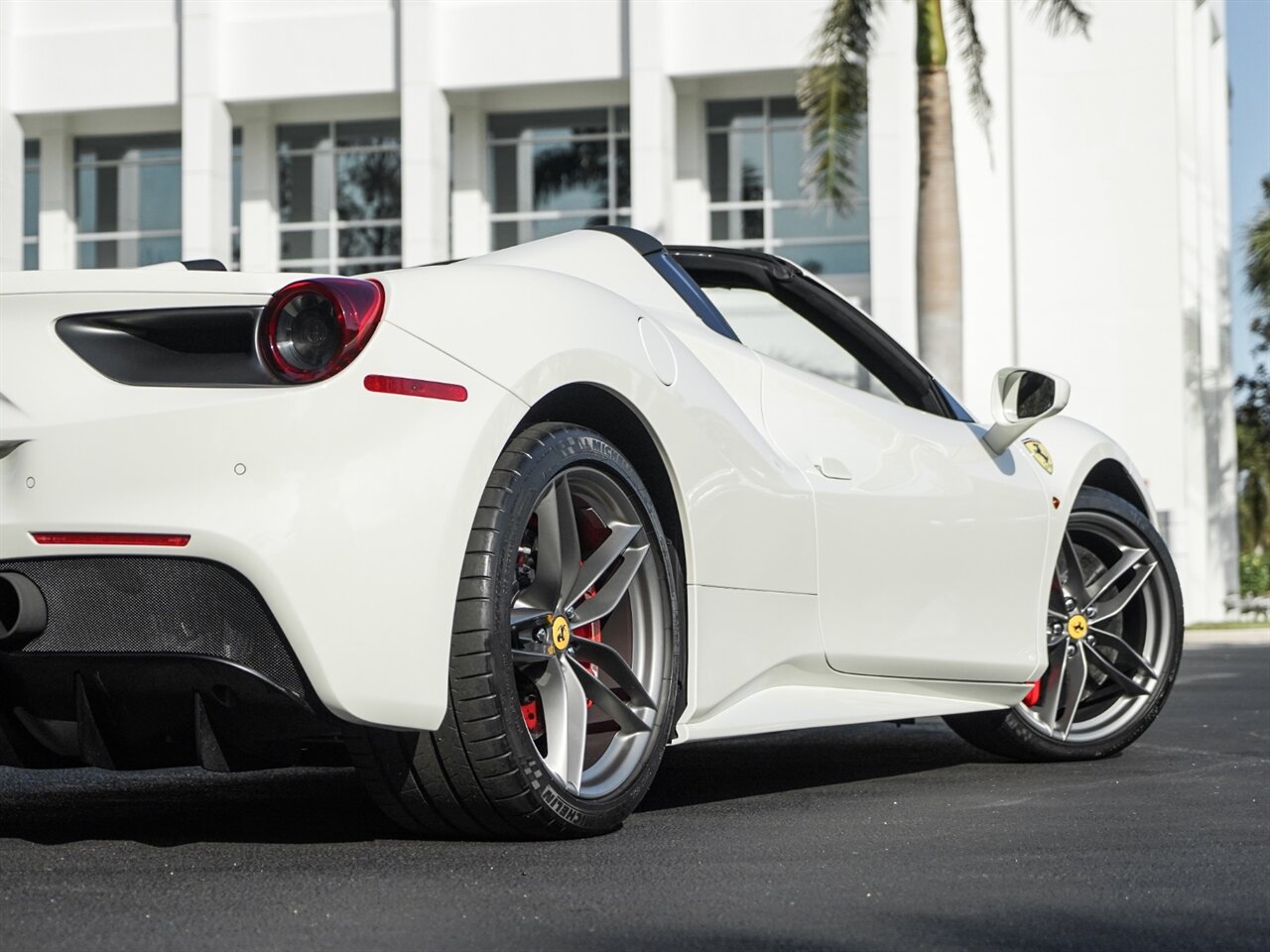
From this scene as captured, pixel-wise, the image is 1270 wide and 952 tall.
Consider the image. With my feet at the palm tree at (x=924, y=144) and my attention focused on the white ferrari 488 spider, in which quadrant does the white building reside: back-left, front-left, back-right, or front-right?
back-right

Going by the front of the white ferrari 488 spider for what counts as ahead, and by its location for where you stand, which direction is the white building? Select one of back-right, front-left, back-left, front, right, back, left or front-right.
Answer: front-left

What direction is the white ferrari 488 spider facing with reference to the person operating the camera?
facing away from the viewer and to the right of the viewer

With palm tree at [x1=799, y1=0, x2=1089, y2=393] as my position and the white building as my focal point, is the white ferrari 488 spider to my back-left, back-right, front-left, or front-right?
back-left

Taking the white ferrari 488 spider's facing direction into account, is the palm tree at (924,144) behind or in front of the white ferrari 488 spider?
in front
